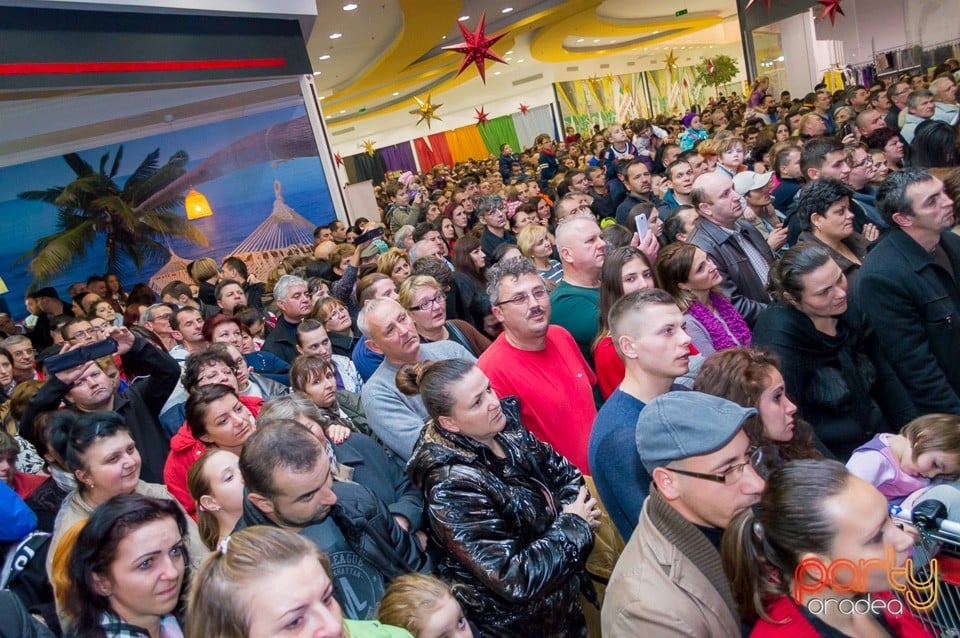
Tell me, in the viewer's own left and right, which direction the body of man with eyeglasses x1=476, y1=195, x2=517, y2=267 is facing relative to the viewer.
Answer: facing the viewer and to the right of the viewer

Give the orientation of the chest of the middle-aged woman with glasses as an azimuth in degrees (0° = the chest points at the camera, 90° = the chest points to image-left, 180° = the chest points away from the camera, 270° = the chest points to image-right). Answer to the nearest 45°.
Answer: approximately 315°

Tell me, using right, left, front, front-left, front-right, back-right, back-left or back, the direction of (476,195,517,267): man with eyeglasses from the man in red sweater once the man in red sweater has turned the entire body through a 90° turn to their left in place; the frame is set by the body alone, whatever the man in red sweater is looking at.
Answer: front-left

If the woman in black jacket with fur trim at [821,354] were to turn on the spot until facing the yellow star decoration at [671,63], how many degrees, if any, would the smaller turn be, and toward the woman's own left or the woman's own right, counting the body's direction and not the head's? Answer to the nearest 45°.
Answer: approximately 135° to the woman's own left

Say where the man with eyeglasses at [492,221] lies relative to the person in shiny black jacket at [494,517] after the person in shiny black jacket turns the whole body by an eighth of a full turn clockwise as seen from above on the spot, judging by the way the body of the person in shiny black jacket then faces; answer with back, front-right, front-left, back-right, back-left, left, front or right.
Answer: back

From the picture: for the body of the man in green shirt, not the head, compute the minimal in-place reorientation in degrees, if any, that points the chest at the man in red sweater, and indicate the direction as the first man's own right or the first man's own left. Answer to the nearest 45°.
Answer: approximately 45° to the first man's own right

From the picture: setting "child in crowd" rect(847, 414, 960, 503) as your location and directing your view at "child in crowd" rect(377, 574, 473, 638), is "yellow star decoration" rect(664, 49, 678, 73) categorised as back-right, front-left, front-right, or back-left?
back-right
